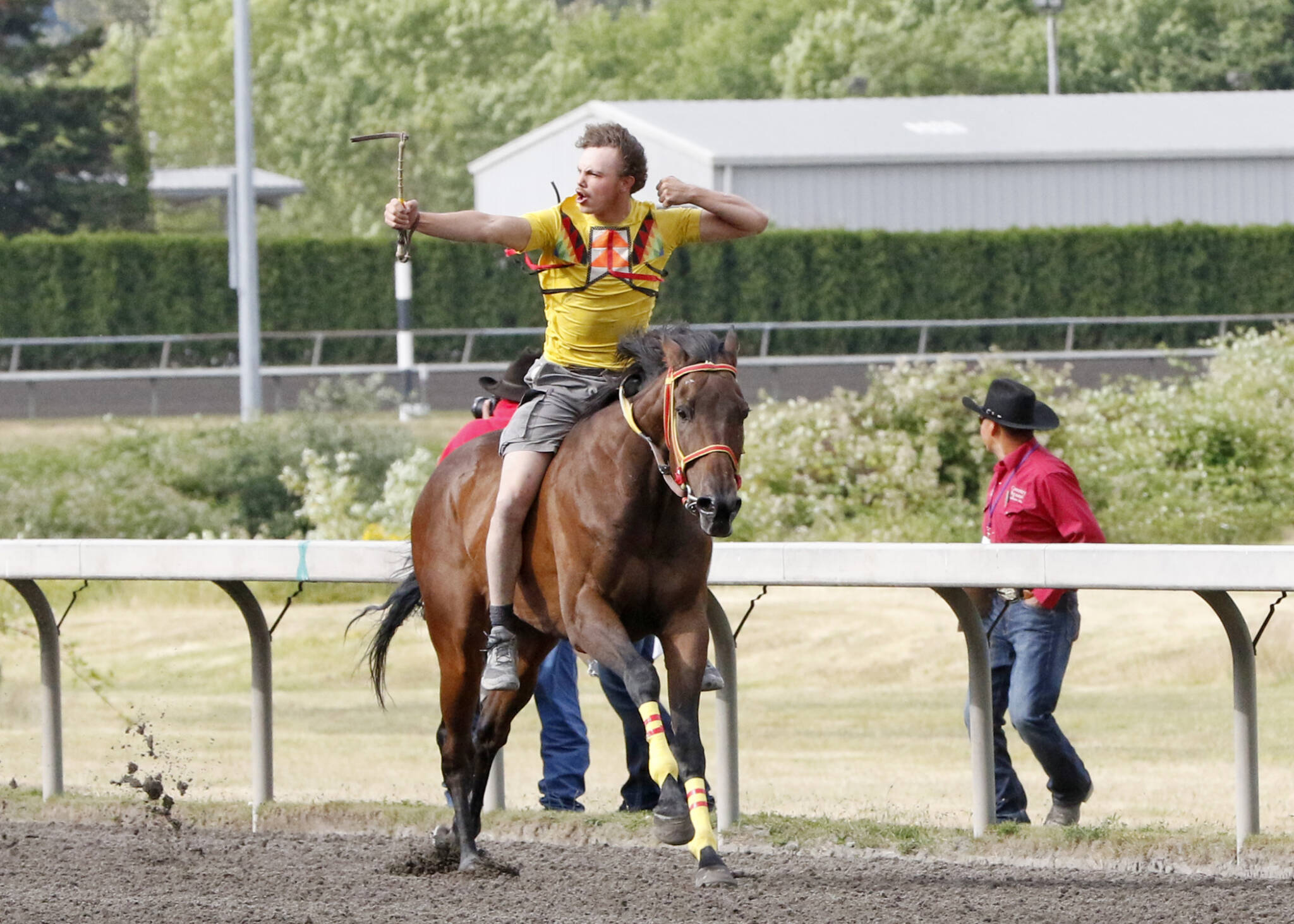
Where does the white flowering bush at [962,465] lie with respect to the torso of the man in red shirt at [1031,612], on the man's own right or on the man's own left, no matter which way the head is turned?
on the man's own right

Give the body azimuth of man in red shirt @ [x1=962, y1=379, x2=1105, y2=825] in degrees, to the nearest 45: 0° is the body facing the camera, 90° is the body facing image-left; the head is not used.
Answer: approximately 45°

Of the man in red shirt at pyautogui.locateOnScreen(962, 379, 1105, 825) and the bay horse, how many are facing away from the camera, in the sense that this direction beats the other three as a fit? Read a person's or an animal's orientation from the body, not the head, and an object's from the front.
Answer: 0

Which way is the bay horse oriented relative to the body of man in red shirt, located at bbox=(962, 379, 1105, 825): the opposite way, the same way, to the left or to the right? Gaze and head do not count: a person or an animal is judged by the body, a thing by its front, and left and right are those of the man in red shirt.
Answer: to the left

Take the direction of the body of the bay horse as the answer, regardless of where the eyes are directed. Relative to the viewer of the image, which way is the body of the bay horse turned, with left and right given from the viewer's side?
facing the viewer and to the right of the viewer

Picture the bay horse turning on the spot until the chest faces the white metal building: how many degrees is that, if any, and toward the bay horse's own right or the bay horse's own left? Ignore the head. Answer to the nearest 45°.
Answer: approximately 135° to the bay horse's own left

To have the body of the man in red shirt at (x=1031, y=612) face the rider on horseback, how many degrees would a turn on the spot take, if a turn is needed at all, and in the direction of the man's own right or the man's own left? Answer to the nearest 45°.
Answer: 0° — they already face them

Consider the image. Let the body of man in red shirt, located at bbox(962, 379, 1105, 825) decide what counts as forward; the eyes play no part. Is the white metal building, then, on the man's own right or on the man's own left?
on the man's own right

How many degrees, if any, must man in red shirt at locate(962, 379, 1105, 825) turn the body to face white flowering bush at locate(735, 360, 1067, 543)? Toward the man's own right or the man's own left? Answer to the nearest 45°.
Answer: approximately 135° to the man's own right
